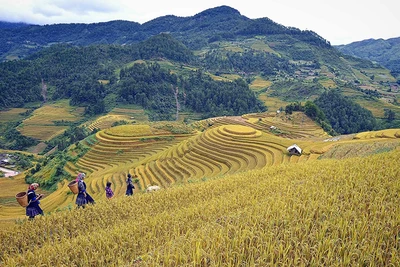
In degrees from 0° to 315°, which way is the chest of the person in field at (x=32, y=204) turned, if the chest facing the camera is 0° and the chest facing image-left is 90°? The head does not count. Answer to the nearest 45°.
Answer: approximately 270°
